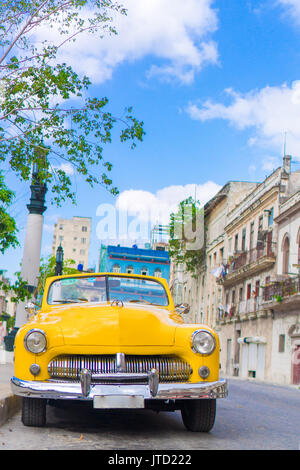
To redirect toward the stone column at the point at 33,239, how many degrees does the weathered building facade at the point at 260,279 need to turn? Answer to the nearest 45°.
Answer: approximately 45° to its left

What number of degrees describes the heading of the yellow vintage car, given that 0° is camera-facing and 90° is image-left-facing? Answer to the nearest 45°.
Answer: approximately 0°

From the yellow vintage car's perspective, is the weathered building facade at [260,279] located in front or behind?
behind

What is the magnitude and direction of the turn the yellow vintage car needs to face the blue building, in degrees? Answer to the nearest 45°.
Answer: approximately 180°

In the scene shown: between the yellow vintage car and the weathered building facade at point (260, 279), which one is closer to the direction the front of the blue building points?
the yellow vintage car

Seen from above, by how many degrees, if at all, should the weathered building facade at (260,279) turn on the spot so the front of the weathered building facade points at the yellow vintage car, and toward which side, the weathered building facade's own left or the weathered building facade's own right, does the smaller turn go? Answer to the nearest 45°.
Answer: approximately 45° to the weathered building facade's own left

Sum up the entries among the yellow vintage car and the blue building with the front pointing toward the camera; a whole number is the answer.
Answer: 2

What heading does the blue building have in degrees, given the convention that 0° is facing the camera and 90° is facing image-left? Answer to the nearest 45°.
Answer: approximately 0°

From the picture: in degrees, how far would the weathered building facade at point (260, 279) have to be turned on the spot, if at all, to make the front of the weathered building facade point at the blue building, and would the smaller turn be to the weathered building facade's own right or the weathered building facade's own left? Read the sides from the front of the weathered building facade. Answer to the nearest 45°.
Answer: approximately 90° to the weathered building facade's own right

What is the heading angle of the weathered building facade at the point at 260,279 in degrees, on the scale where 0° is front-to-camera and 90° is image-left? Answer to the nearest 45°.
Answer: approximately 45°

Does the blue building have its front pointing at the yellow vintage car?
yes

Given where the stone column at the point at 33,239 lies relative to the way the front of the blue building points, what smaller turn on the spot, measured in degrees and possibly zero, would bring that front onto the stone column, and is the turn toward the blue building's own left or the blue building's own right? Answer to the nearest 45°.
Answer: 0° — it already faces it
